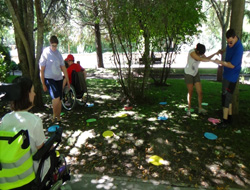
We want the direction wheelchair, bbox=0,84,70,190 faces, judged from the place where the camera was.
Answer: facing away from the viewer and to the right of the viewer

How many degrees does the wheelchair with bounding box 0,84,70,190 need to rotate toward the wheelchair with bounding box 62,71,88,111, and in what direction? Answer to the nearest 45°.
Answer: approximately 45° to its left

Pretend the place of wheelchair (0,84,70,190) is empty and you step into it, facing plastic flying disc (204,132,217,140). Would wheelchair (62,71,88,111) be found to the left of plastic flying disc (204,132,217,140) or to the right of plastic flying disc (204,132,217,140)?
left

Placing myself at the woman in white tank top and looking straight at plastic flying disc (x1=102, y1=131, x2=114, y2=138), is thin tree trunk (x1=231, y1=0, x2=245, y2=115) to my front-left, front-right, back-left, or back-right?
back-left

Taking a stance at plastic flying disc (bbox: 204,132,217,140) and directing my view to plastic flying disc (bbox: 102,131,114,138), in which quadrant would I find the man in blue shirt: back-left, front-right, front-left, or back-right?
back-right

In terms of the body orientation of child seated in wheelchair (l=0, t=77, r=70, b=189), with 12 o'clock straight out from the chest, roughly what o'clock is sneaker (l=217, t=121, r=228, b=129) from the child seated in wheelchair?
The sneaker is roughly at 1 o'clock from the child seated in wheelchair.

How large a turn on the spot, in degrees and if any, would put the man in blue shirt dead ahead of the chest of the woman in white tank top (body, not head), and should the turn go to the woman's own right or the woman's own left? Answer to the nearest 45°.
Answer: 0° — they already face them
